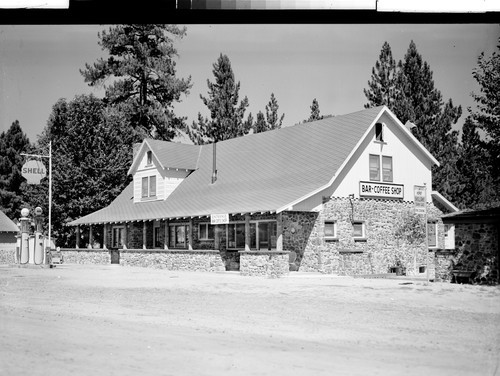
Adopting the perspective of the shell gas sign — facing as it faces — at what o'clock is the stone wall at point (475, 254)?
The stone wall is roughly at 10 o'clock from the shell gas sign.

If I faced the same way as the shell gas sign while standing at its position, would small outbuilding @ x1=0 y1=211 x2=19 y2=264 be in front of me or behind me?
behind

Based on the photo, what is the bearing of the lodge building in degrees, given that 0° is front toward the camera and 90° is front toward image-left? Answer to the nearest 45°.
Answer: approximately 45°

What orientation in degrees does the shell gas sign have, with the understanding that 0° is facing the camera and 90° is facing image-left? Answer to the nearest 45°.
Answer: approximately 0°
